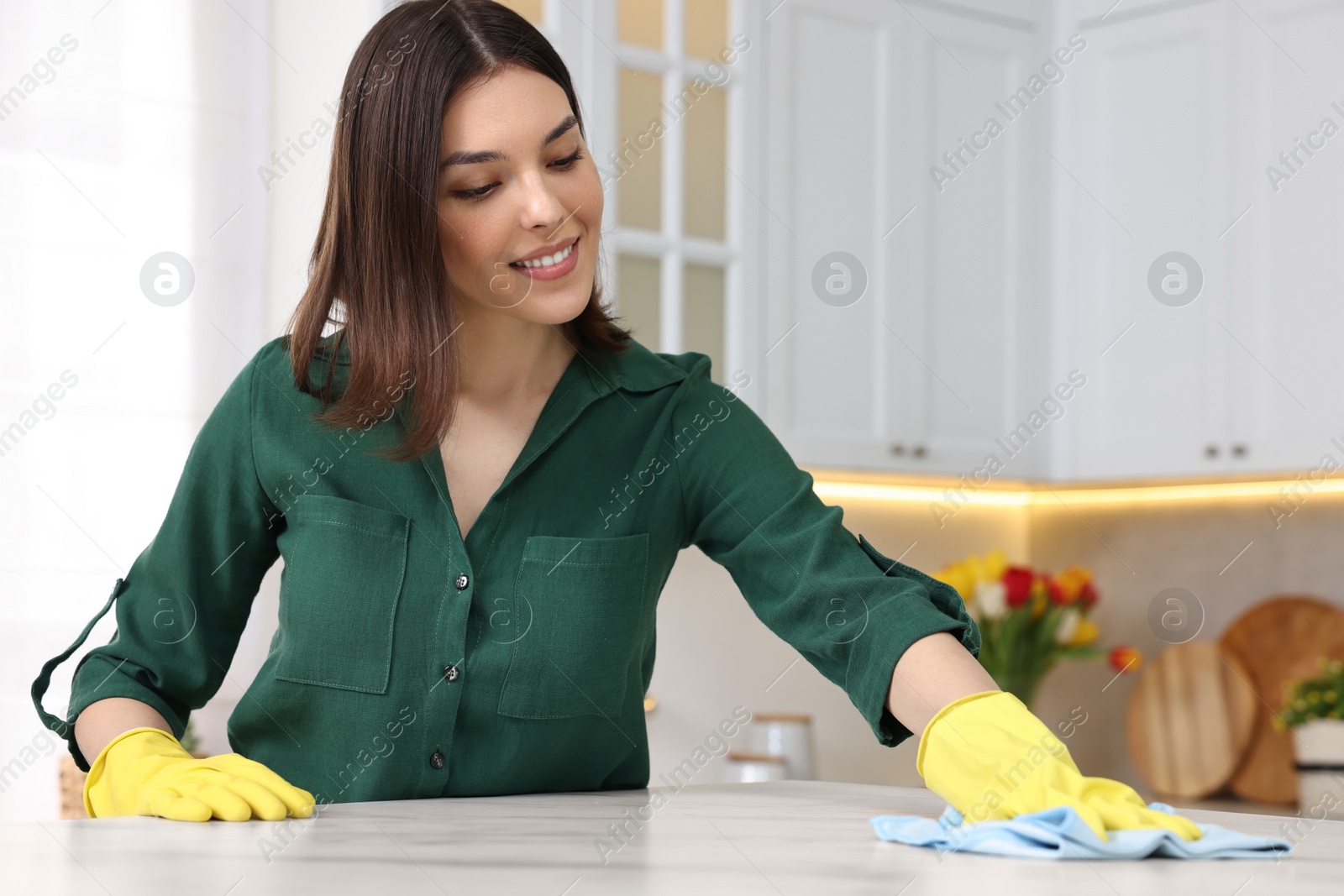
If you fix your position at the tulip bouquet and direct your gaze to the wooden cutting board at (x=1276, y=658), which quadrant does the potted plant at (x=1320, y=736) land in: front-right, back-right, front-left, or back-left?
front-right

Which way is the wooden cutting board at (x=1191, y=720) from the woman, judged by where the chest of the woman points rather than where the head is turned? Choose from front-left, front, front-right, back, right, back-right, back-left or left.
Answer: back-left

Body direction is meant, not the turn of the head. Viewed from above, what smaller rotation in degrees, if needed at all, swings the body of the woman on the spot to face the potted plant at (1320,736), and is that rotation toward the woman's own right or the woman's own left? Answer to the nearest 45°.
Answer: approximately 135° to the woman's own left

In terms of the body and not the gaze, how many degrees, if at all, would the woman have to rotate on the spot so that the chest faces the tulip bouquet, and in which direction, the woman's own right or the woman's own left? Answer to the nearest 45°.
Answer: approximately 135° to the woman's own left

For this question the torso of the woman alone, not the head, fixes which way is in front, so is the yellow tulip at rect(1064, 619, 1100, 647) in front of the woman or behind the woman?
behind

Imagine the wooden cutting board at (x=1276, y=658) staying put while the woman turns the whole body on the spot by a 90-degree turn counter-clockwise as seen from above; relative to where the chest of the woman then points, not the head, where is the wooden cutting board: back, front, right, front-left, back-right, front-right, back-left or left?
front-left

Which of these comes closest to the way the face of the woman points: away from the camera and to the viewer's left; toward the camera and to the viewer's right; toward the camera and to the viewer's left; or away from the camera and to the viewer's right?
toward the camera and to the viewer's right

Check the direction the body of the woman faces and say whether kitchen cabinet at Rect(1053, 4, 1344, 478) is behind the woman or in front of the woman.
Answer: behind
